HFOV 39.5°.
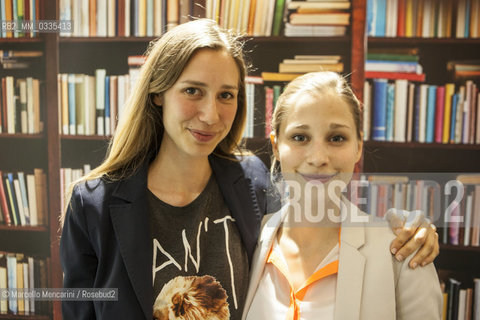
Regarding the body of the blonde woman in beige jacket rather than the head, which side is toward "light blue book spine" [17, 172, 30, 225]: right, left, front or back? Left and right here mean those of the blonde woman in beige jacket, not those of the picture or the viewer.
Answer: right

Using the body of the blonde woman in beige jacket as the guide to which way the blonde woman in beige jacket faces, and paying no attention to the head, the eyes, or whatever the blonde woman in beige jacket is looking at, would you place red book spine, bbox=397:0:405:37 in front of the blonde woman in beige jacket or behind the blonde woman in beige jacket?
behind

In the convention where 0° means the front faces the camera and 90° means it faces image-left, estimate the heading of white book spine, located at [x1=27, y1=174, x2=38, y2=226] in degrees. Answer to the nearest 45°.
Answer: approximately 0°

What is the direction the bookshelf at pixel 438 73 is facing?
toward the camera

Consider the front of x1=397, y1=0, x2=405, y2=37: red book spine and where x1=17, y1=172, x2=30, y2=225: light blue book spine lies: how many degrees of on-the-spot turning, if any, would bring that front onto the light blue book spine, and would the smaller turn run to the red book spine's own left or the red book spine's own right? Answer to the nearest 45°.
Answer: approximately 90° to the red book spine's own right

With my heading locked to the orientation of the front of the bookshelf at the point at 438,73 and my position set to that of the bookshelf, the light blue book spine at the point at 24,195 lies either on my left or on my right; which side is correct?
on my right

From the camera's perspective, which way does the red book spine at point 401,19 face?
toward the camera

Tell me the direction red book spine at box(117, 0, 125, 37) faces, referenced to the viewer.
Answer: facing the viewer

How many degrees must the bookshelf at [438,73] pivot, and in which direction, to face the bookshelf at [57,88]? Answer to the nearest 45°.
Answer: approximately 90° to its right

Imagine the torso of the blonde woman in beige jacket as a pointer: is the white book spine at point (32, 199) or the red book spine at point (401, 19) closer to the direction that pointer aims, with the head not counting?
the white book spine

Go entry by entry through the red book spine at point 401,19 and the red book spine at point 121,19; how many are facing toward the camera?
2
